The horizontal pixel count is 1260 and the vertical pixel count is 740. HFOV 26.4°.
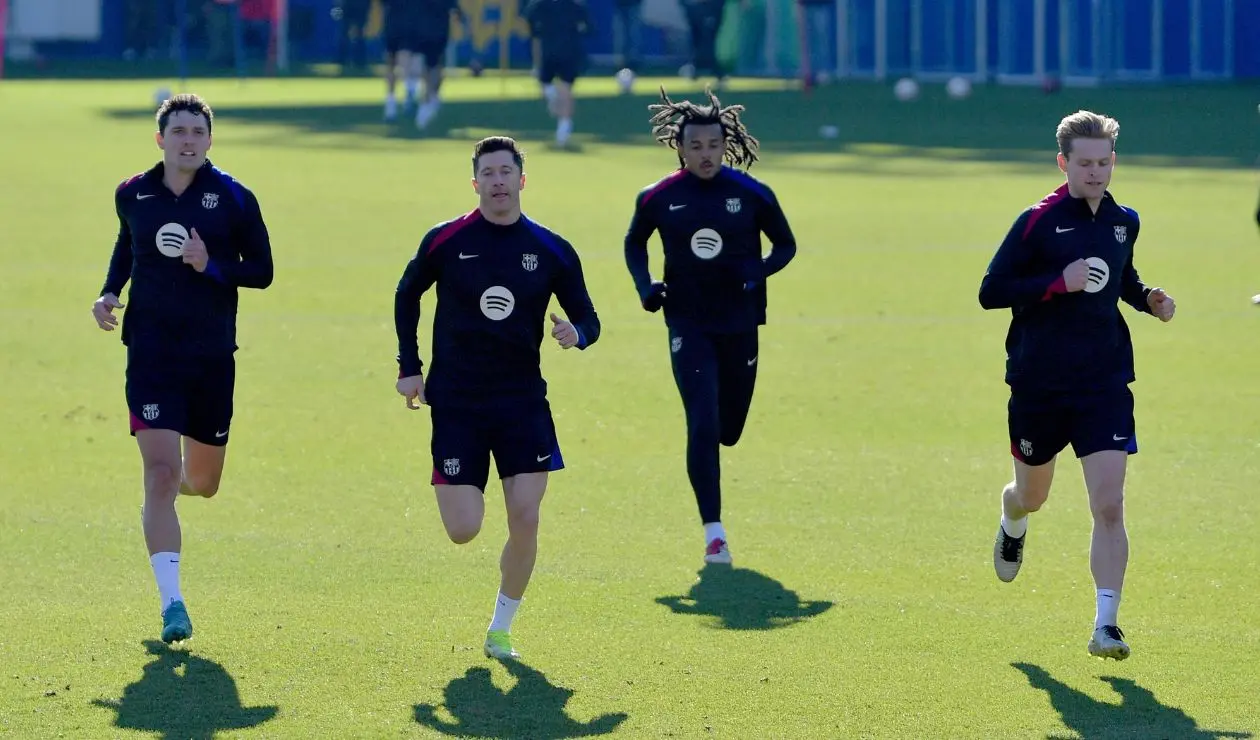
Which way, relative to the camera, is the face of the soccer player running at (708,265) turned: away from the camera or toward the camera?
toward the camera

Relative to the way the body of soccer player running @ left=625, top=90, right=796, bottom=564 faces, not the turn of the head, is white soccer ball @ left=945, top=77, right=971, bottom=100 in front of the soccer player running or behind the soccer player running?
behind

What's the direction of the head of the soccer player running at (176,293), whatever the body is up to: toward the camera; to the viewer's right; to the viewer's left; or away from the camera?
toward the camera

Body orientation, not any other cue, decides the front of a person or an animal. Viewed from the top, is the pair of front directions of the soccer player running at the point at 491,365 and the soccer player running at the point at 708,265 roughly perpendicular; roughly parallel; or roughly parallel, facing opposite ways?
roughly parallel

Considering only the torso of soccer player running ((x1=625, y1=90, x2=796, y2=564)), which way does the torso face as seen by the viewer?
toward the camera

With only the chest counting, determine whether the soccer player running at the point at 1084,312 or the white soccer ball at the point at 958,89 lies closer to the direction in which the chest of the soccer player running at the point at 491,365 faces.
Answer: the soccer player running

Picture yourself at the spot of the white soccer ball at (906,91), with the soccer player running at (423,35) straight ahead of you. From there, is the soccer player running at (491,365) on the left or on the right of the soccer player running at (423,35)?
left

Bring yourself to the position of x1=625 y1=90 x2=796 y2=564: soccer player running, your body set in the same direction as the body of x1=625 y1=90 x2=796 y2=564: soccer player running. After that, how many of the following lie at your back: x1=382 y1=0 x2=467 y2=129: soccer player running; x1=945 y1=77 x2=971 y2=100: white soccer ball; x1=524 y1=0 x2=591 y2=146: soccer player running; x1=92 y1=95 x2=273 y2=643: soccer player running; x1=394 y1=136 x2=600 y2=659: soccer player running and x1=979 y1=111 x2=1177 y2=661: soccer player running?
3

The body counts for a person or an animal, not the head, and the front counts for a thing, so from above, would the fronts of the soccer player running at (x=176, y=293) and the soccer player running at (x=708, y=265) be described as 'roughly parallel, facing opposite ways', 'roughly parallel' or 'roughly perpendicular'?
roughly parallel

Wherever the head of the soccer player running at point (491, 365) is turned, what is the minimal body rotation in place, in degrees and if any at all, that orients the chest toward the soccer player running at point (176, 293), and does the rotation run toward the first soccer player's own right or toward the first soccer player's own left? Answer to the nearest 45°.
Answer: approximately 135° to the first soccer player's own right

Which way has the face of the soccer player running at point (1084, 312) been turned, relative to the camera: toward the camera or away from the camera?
toward the camera
